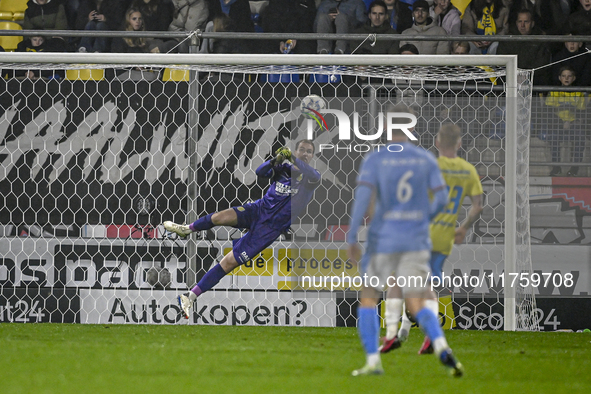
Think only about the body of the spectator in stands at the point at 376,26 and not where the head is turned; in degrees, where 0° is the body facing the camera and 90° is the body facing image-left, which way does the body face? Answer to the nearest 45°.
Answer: approximately 0°

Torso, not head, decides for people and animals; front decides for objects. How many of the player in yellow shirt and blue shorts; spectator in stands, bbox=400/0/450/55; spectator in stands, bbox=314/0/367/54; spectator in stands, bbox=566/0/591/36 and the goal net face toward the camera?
4

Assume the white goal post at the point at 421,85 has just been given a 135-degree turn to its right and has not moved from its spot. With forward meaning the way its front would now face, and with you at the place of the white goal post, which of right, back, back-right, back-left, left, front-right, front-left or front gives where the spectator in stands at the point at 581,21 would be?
right

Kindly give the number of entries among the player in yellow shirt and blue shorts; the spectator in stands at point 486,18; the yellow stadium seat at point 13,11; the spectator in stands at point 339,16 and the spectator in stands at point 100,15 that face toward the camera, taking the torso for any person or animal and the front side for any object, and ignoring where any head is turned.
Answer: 4

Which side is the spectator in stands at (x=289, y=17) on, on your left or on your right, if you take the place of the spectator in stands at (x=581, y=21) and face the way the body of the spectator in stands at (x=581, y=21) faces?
on your right

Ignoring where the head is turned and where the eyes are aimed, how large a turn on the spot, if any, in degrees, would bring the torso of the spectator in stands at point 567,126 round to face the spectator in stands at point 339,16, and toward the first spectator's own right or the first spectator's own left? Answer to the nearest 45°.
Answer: approximately 135° to the first spectator's own right

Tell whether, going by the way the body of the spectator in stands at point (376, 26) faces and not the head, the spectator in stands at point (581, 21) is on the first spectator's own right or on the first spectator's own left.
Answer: on the first spectator's own left
